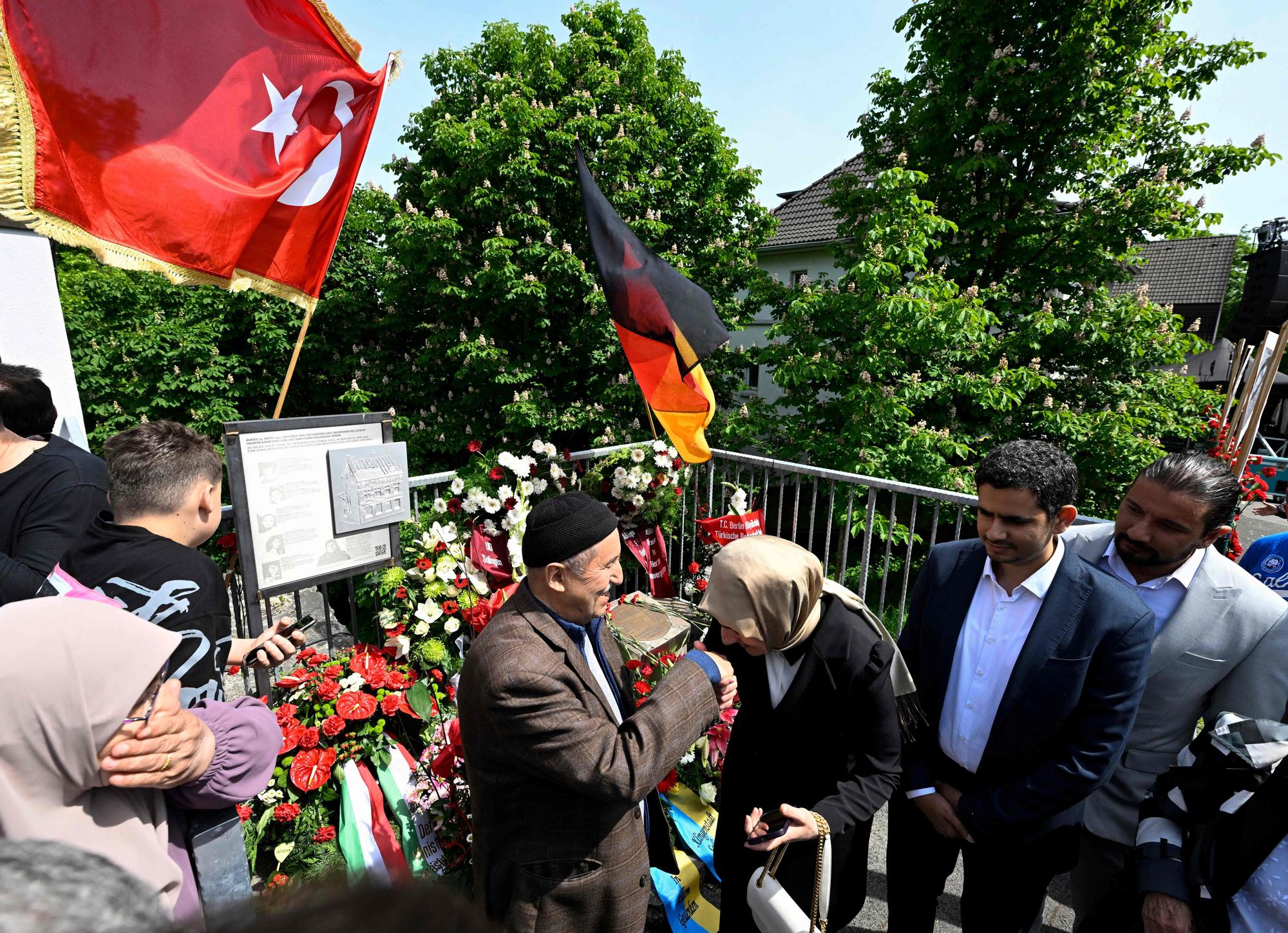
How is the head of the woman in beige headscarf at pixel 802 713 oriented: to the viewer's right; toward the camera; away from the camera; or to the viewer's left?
to the viewer's left

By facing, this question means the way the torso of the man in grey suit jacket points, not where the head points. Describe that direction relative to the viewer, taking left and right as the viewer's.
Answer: facing the viewer and to the left of the viewer

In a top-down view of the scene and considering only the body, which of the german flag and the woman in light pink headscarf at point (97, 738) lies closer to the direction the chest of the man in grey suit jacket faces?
the woman in light pink headscarf

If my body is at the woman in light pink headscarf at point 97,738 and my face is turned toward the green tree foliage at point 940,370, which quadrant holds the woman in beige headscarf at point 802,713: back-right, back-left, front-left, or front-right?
front-right

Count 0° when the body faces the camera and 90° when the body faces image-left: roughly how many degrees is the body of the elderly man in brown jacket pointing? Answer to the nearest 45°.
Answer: approximately 270°

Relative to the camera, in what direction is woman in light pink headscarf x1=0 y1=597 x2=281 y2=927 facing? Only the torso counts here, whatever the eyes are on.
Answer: to the viewer's right

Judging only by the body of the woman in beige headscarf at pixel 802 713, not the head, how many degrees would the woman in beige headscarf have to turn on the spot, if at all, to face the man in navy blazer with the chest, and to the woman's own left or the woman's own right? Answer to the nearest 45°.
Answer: approximately 180°

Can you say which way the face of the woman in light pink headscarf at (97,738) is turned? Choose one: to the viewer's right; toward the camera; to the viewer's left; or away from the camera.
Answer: to the viewer's right

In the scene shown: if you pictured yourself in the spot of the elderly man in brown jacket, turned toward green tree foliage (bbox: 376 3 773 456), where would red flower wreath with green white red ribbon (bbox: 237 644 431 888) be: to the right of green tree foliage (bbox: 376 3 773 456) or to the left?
left

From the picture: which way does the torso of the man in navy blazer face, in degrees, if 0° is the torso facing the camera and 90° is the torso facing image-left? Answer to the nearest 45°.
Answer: approximately 45°

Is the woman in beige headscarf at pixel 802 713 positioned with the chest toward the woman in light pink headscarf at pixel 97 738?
yes

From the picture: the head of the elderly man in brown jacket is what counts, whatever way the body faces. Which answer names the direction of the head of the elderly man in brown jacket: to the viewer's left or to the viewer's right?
to the viewer's right

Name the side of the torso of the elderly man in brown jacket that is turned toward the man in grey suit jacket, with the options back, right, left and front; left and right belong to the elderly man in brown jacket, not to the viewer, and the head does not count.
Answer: front
